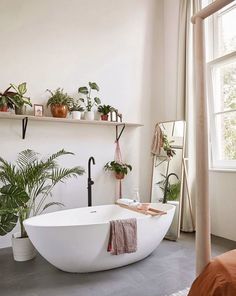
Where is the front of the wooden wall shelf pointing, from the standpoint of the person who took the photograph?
facing the viewer and to the right of the viewer

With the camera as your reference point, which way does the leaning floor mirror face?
facing the viewer and to the left of the viewer

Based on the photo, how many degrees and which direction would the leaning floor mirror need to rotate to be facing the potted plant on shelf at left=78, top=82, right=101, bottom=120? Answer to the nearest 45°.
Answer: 0° — it already faces it

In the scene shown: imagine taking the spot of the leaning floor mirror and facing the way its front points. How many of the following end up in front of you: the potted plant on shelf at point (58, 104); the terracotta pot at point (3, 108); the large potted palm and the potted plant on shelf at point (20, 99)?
4

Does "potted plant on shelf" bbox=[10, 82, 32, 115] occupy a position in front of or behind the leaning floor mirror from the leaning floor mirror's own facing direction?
in front

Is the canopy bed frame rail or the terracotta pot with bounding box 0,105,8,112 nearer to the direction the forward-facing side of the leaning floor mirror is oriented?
the terracotta pot

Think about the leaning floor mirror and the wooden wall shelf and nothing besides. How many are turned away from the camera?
0

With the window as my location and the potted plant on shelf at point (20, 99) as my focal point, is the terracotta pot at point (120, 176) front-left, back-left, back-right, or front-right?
front-right

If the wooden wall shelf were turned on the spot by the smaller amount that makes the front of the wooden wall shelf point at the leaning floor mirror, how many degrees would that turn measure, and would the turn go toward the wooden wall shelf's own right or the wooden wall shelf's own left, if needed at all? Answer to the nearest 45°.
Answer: approximately 45° to the wooden wall shelf's own left

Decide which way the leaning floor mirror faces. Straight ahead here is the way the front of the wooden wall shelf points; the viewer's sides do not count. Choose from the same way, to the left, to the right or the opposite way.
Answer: to the right
